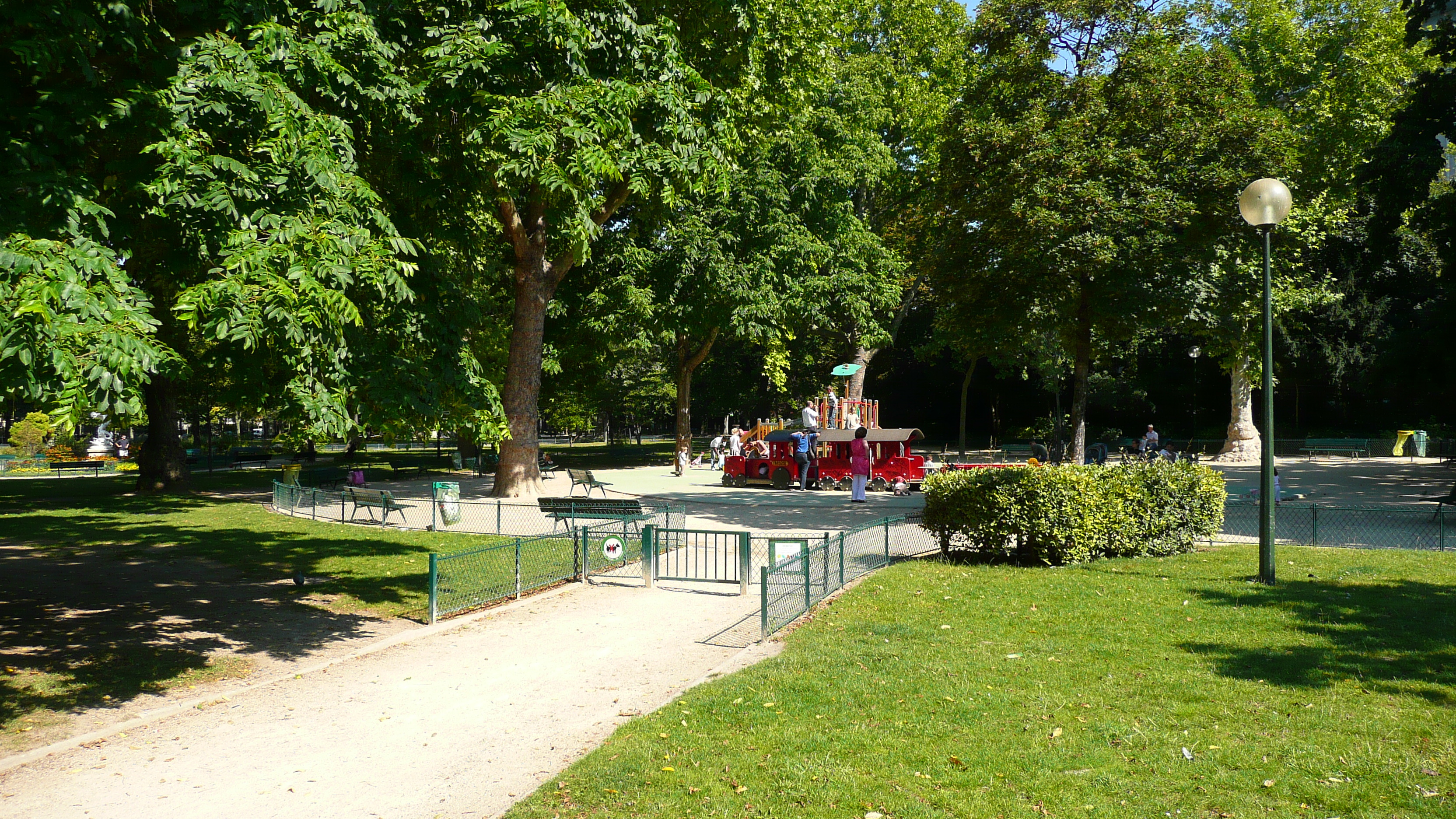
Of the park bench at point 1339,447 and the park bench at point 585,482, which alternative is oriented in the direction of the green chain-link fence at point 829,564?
the park bench at point 1339,447

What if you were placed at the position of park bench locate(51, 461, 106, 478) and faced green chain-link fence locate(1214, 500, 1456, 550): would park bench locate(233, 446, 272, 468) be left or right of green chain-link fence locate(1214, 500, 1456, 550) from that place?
left

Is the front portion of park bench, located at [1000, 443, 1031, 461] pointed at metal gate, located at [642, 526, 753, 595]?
yes

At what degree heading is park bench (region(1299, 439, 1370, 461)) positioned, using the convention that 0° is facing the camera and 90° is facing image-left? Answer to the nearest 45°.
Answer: approximately 0°

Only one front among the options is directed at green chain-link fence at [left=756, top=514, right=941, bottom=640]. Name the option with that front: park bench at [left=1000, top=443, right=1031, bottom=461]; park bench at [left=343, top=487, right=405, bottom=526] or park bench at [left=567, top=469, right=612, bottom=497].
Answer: park bench at [left=1000, top=443, right=1031, bottom=461]

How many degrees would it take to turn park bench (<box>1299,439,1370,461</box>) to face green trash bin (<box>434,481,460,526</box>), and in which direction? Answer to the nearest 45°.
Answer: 0° — it already faces it

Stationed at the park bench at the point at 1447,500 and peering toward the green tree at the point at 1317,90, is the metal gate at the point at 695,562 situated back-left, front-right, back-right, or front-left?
back-left

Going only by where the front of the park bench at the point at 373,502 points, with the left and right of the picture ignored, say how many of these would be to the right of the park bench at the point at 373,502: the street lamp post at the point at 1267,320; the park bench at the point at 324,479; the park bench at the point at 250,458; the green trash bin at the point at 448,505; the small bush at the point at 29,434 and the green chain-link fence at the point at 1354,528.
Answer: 3
